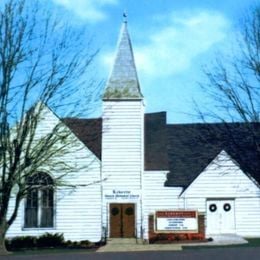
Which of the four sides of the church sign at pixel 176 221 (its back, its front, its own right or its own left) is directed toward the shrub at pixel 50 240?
right

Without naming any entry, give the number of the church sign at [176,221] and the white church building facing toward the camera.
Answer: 2

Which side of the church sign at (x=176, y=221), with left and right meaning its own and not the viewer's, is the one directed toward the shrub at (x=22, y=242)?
right

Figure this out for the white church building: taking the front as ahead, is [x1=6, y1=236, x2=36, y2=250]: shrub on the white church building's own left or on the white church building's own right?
on the white church building's own right

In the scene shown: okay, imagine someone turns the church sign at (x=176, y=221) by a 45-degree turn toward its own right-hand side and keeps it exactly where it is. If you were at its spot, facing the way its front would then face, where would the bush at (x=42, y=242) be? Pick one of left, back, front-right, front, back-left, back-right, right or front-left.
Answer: front-right

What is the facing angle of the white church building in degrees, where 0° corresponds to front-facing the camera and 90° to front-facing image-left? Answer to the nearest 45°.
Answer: approximately 0°
